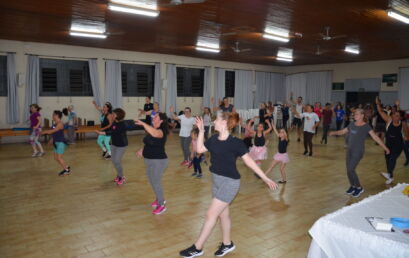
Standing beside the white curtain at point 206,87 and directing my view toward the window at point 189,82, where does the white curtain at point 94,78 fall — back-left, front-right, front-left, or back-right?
front-left

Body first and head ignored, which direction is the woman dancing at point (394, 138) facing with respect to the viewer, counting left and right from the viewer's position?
facing the viewer and to the left of the viewer

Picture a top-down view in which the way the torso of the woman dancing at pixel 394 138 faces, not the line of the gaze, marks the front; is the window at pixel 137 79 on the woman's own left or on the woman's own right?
on the woman's own right

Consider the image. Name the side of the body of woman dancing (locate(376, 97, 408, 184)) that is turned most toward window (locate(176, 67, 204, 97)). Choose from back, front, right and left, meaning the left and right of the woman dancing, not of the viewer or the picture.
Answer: right

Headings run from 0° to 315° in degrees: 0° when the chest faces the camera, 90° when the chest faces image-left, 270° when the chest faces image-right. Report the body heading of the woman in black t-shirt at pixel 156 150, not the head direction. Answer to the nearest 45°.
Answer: approximately 90°

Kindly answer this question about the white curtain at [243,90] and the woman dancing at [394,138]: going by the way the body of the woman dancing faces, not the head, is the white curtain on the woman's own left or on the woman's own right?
on the woman's own right
